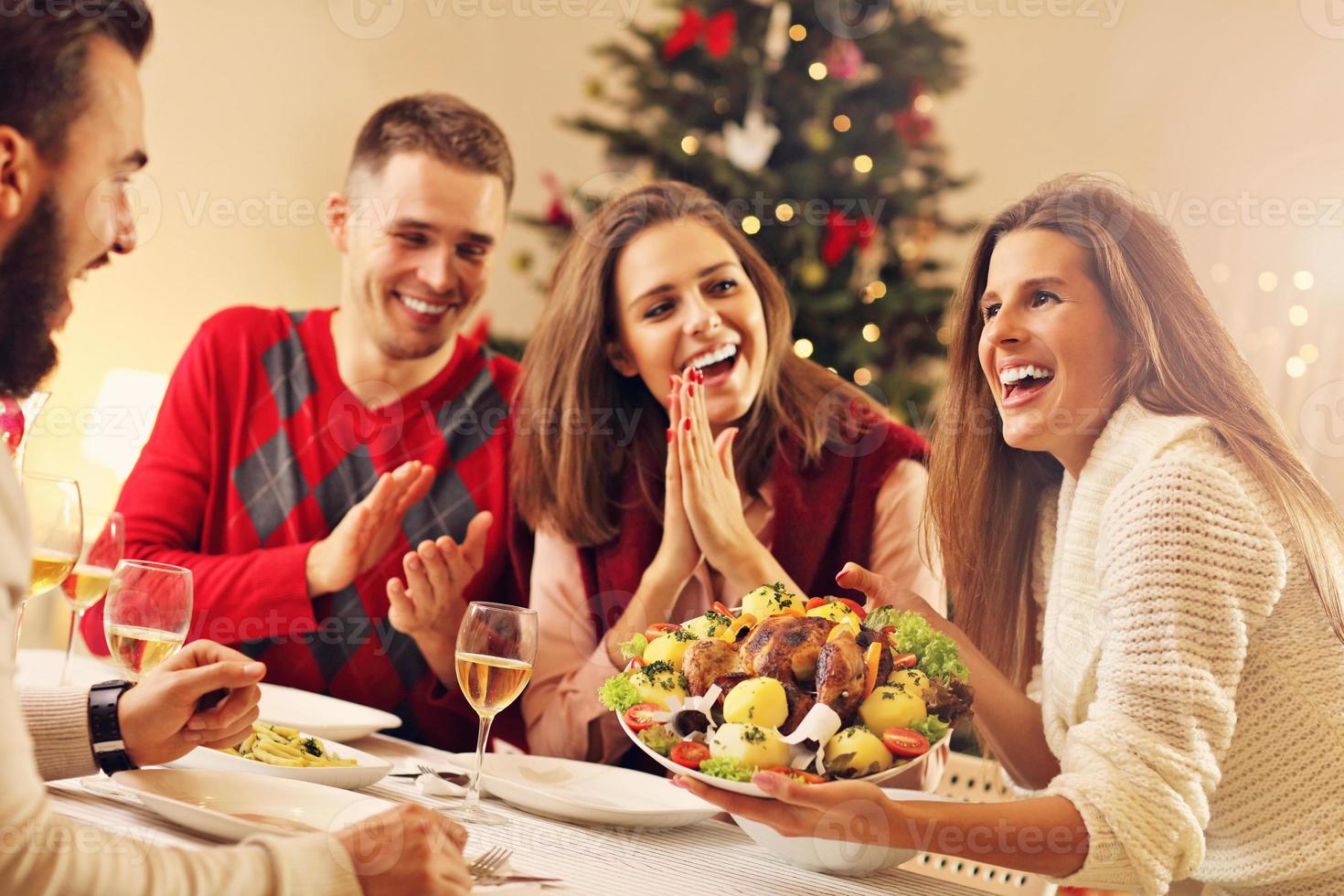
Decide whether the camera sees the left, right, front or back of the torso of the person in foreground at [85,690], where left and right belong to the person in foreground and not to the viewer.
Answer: right

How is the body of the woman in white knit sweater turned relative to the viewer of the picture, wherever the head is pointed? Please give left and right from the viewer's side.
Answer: facing to the left of the viewer

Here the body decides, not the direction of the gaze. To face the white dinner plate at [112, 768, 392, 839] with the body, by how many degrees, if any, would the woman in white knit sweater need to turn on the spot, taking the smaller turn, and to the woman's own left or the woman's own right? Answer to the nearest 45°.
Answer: approximately 45° to the woman's own left

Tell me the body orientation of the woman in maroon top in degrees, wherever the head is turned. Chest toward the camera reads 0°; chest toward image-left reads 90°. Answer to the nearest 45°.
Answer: approximately 0°
